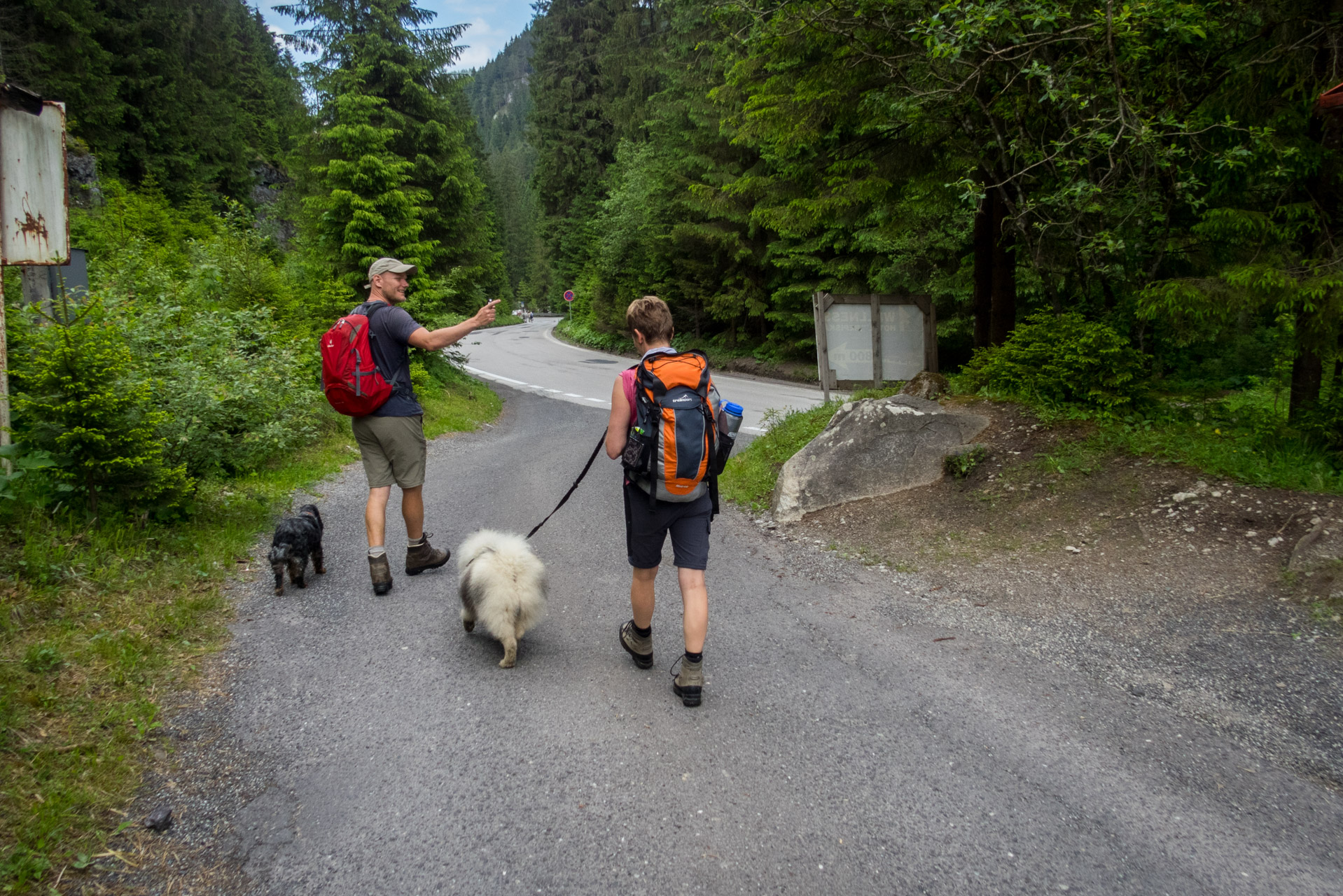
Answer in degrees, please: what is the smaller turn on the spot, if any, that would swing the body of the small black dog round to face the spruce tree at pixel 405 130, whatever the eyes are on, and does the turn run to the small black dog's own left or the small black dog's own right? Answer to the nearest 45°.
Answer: approximately 45° to the small black dog's own left

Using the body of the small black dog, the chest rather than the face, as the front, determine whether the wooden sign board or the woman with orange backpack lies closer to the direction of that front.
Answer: the wooden sign board

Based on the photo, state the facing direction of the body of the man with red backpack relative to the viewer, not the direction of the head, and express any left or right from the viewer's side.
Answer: facing away from the viewer and to the right of the viewer

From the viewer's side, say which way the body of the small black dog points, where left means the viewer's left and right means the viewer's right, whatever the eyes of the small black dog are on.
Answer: facing away from the viewer and to the right of the viewer

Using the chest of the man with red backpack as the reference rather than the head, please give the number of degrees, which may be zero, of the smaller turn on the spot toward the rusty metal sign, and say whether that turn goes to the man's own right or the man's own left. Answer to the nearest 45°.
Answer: approximately 135° to the man's own left

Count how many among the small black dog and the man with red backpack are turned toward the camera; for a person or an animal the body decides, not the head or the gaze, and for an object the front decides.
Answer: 0

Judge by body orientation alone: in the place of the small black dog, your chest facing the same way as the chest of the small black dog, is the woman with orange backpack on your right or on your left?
on your right

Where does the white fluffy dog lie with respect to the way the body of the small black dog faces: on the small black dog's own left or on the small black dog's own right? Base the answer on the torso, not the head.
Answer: on the small black dog's own right

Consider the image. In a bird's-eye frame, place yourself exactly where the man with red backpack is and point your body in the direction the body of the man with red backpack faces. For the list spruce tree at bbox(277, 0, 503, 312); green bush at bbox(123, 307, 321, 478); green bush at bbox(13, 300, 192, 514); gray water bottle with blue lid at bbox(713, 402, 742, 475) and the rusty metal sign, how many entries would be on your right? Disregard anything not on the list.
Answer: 1
